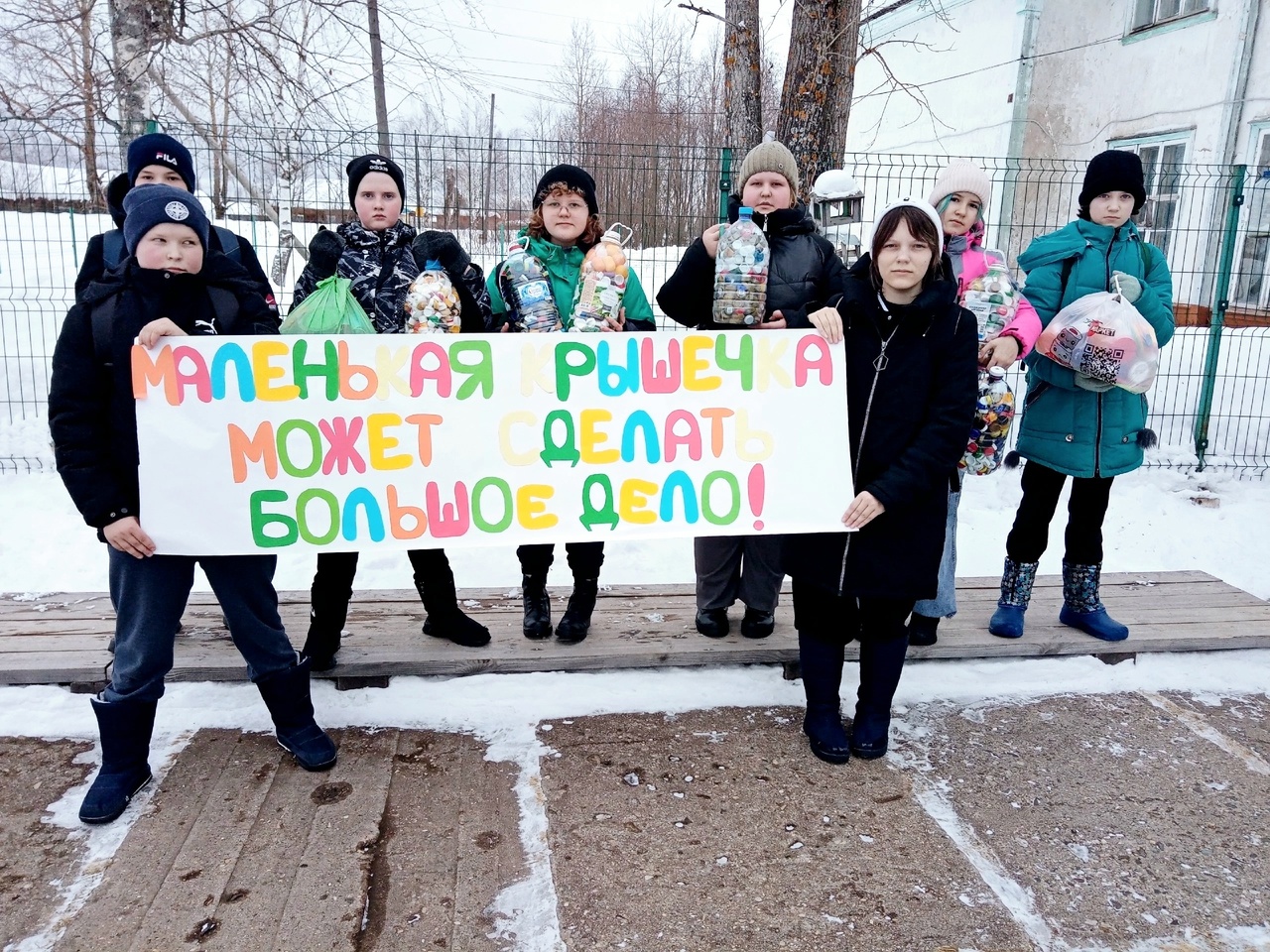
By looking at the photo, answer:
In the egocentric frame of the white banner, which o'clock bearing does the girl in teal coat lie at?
The girl in teal coat is roughly at 9 o'clock from the white banner.

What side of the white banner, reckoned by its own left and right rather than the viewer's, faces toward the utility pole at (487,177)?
back

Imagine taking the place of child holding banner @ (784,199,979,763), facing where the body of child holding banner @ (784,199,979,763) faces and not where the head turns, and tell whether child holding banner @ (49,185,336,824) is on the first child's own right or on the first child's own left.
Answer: on the first child's own right

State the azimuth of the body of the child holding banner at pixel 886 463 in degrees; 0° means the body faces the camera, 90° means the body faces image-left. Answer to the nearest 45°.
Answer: approximately 0°
